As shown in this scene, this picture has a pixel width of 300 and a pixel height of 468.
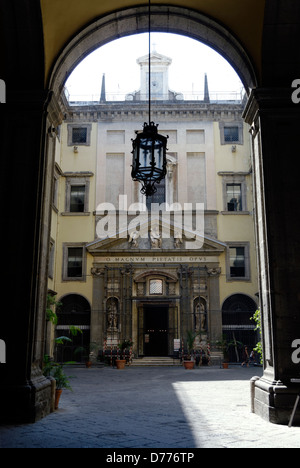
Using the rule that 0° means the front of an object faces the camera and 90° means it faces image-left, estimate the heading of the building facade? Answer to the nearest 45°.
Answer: approximately 0°

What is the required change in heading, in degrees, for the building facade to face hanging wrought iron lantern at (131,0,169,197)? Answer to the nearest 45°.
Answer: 0° — it already faces it
